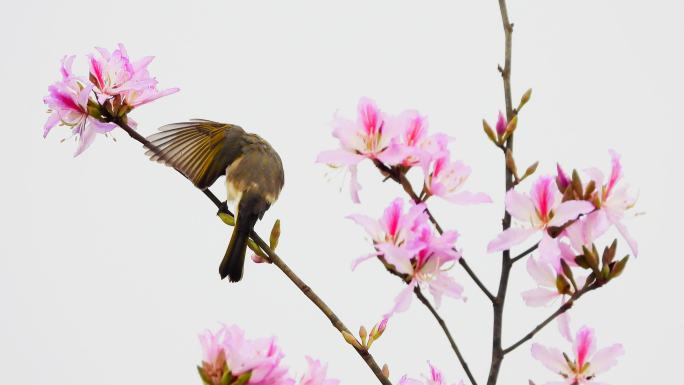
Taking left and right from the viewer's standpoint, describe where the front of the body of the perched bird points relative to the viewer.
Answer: facing away from the viewer

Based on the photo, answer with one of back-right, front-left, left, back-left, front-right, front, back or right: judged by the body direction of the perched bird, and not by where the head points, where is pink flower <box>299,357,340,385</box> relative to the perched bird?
right

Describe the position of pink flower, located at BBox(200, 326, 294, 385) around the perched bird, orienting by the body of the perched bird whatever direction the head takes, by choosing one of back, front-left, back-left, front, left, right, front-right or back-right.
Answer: back
